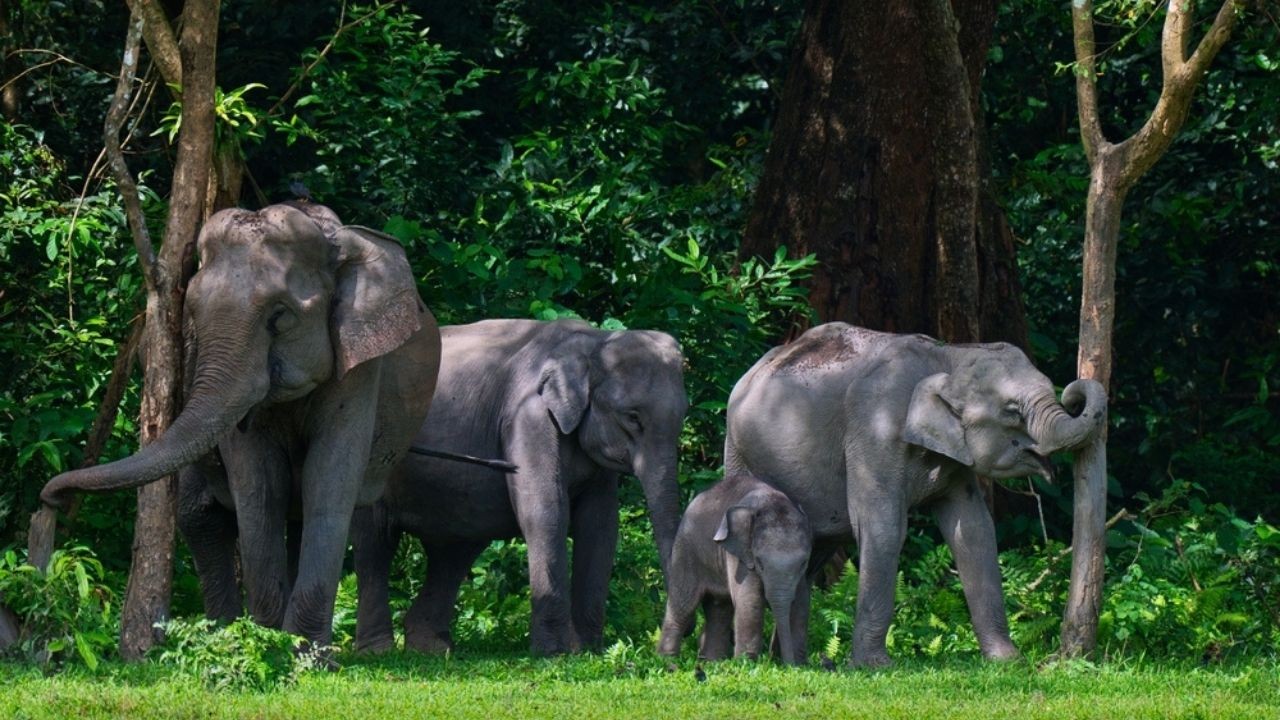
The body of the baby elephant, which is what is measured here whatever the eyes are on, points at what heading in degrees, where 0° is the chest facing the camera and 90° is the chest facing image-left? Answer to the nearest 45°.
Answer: approximately 315°

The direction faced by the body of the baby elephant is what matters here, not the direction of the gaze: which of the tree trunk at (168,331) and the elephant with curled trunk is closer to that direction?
the elephant with curled trunk

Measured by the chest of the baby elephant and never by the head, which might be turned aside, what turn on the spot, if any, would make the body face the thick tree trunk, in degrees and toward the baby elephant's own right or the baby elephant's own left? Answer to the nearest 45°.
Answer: approximately 135° to the baby elephant's own left

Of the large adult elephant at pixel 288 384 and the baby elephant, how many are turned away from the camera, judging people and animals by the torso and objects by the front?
0

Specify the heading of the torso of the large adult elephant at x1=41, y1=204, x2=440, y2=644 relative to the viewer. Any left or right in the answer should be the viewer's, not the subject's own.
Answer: facing the viewer and to the left of the viewer

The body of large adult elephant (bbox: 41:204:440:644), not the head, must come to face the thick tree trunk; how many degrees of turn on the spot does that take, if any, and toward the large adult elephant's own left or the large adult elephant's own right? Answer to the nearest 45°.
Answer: approximately 180°

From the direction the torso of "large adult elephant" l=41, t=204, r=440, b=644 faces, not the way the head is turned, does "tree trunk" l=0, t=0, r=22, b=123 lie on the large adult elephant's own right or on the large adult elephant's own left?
on the large adult elephant's own right

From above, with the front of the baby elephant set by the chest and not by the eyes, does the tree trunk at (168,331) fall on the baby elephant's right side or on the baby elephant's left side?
on the baby elephant's right side

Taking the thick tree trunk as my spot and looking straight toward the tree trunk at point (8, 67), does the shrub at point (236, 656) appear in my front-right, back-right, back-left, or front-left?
front-left

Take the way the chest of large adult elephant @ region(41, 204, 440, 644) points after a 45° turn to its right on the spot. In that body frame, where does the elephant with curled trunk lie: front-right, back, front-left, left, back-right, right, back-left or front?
back

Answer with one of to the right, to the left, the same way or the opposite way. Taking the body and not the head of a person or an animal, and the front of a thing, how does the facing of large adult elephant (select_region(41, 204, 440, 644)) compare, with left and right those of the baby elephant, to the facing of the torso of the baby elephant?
to the right

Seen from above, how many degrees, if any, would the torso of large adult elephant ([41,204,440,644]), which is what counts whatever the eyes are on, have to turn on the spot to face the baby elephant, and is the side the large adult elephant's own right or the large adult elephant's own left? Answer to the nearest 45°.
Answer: approximately 135° to the large adult elephant's own left

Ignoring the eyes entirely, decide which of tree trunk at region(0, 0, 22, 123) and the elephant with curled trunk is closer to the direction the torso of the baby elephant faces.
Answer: the elephant with curled trunk

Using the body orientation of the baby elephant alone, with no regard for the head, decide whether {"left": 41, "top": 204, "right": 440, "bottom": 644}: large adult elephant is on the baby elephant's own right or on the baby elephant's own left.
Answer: on the baby elephant's own right

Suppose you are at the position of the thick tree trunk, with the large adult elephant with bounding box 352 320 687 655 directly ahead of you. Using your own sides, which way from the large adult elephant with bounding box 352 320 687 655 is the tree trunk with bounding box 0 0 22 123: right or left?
right
